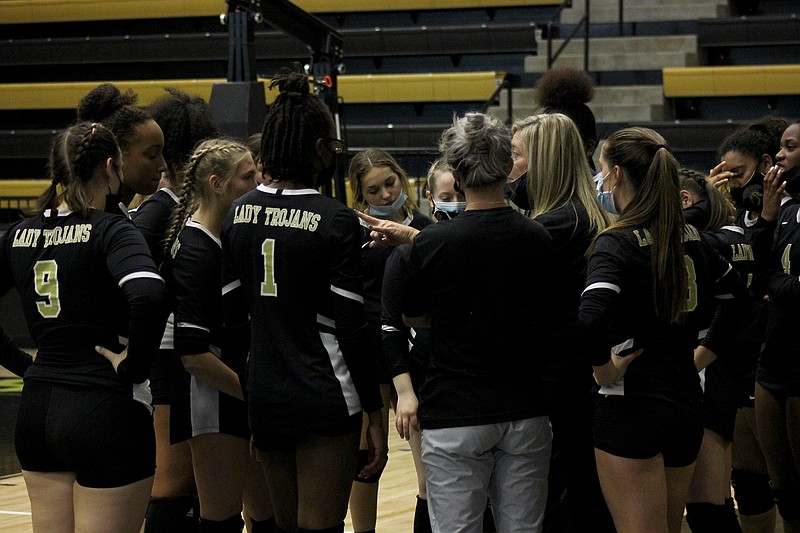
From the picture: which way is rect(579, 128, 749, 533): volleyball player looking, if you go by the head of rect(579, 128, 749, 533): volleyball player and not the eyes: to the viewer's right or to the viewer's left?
to the viewer's left

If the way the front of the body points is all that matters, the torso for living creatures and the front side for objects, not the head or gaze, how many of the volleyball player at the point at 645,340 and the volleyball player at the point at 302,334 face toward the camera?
0

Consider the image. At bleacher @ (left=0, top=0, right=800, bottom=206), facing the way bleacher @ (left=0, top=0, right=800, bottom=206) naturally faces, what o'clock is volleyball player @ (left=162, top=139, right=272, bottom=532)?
The volleyball player is roughly at 12 o'clock from the bleacher.

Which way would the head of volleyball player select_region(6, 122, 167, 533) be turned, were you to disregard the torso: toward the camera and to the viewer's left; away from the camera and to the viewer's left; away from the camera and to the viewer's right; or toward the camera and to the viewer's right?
away from the camera and to the viewer's right

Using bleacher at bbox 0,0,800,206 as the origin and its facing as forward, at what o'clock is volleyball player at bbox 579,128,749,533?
The volleyball player is roughly at 12 o'clock from the bleacher.

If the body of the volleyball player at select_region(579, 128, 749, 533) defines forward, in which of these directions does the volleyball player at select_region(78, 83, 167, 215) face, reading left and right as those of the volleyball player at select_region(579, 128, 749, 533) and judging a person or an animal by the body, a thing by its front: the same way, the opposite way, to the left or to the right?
to the right

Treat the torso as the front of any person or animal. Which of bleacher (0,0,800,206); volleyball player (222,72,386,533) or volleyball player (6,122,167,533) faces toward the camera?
the bleacher

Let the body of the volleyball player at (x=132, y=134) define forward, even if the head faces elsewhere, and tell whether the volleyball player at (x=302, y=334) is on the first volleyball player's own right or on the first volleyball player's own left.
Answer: on the first volleyball player's own right

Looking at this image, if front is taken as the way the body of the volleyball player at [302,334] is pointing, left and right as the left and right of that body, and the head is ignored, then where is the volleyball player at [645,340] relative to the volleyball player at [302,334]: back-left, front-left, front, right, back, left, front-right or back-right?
front-right

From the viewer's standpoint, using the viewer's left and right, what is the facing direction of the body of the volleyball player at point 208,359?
facing to the right of the viewer

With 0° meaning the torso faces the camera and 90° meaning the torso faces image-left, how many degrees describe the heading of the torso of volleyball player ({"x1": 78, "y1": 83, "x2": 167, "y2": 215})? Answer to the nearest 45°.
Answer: approximately 270°

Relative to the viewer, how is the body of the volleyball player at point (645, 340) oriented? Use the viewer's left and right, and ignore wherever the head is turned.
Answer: facing away from the viewer and to the left of the viewer

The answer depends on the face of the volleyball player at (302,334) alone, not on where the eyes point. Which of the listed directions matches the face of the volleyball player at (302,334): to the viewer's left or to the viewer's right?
to the viewer's right
